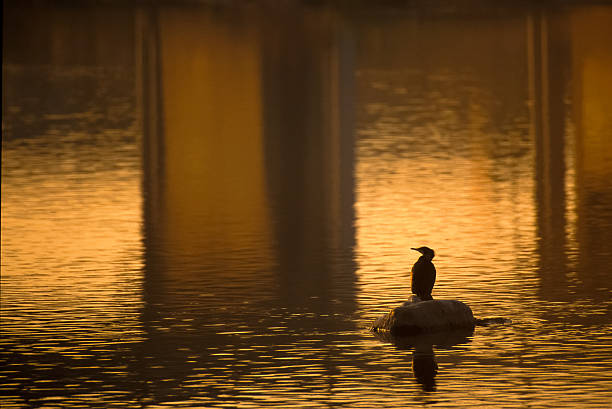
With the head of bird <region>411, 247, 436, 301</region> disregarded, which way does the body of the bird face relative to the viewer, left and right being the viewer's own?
facing to the left of the viewer
